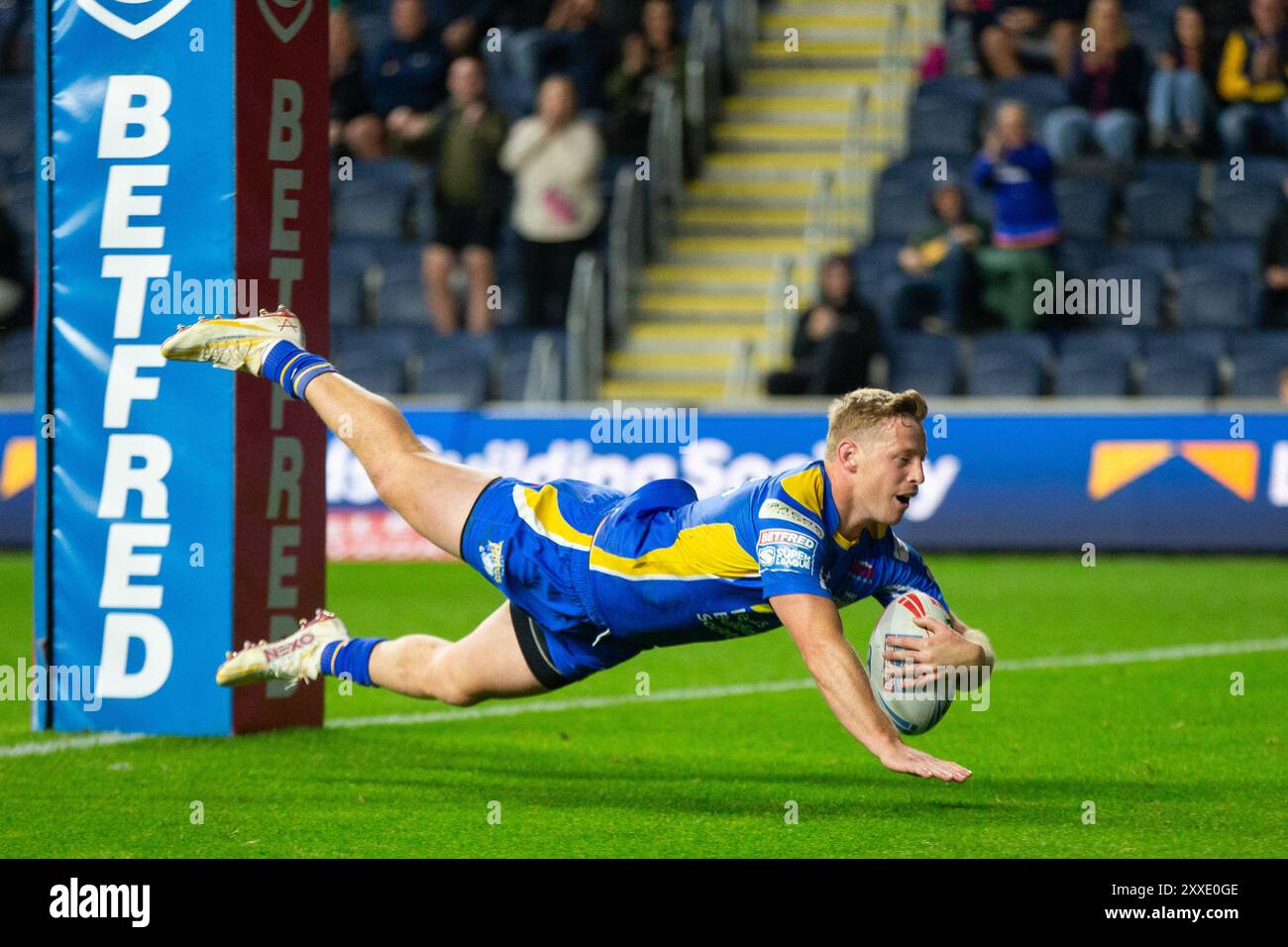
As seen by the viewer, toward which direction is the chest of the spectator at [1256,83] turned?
toward the camera

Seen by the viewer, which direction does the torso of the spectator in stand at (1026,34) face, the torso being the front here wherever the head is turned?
toward the camera

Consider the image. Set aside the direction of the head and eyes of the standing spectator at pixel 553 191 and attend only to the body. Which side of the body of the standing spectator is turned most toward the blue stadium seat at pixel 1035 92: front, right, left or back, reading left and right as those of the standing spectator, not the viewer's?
left

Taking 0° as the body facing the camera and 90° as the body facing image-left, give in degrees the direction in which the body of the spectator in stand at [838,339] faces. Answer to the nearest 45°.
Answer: approximately 45°

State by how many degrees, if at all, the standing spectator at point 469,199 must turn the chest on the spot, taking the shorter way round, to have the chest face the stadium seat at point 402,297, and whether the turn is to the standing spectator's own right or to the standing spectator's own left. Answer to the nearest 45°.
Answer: approximately 135° to the standing spectator's own right

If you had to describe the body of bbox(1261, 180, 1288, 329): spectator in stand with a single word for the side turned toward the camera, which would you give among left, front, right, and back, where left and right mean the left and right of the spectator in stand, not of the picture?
front

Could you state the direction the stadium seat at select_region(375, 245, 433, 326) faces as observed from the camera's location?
facing the viewer

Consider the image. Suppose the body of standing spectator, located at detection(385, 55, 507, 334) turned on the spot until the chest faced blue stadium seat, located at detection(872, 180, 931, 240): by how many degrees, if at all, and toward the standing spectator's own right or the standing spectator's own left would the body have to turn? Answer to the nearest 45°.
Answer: approximately 90° to the standing spectator's own left

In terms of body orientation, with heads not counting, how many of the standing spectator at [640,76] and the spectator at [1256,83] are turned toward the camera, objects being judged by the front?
2

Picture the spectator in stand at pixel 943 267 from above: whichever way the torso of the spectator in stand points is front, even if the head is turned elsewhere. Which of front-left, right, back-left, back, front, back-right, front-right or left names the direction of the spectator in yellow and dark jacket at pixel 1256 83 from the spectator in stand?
left

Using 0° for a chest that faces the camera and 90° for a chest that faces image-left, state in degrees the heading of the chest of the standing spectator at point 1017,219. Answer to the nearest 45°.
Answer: approximately 45°
